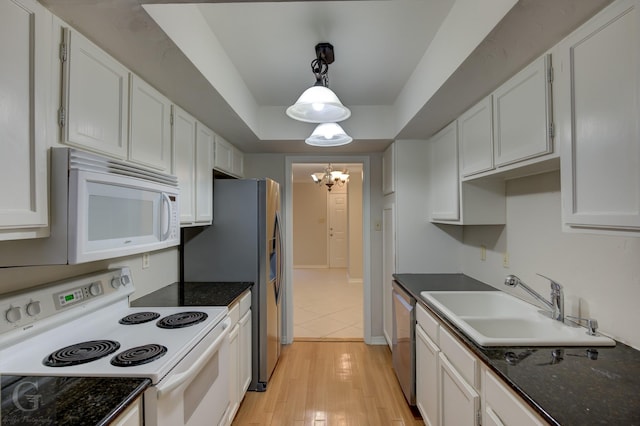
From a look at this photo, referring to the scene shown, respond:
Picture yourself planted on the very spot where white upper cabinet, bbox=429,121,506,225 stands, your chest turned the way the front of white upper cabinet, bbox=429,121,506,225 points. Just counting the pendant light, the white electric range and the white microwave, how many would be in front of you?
3

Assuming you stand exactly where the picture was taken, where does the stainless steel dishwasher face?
facing to the left of the viewer

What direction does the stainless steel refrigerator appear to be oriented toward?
to the viewer's right

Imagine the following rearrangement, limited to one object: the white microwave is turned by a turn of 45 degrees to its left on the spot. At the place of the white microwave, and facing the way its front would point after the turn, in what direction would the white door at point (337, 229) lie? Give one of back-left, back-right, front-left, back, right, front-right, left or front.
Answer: front-left

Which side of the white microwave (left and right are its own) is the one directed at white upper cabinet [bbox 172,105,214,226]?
left

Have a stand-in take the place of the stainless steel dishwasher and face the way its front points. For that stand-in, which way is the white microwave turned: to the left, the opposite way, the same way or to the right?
the opposite way

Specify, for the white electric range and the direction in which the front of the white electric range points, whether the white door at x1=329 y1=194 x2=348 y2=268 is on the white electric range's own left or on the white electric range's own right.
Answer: on the white electric range's own left

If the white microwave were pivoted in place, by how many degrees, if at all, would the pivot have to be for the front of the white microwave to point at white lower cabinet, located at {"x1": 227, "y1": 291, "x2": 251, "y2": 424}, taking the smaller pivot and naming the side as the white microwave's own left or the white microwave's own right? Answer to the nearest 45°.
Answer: approximately 90° to the white microwave's own left

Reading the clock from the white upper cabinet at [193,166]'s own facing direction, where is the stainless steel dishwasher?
The stainless steel dishwasher is roughly at 11 o'clock from the white upper cabinet.

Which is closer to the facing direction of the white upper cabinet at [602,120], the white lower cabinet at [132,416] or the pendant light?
the white lower cabinet

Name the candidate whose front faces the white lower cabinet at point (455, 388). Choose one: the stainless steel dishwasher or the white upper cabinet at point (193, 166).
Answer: the white upper cabinet

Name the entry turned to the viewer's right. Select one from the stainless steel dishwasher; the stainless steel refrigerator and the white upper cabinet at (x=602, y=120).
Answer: the stainless steel refrigerator

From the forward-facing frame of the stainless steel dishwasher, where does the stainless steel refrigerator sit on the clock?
The stainless steel refrigerator is roughly at 12 o'clock from the stainless steel dishwasher.

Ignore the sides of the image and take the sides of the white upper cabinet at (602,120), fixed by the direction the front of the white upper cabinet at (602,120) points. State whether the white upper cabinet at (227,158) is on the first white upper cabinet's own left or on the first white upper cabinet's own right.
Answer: on the first white upper cabinet's own right

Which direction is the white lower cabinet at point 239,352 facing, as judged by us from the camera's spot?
facing to the right of the viewer
